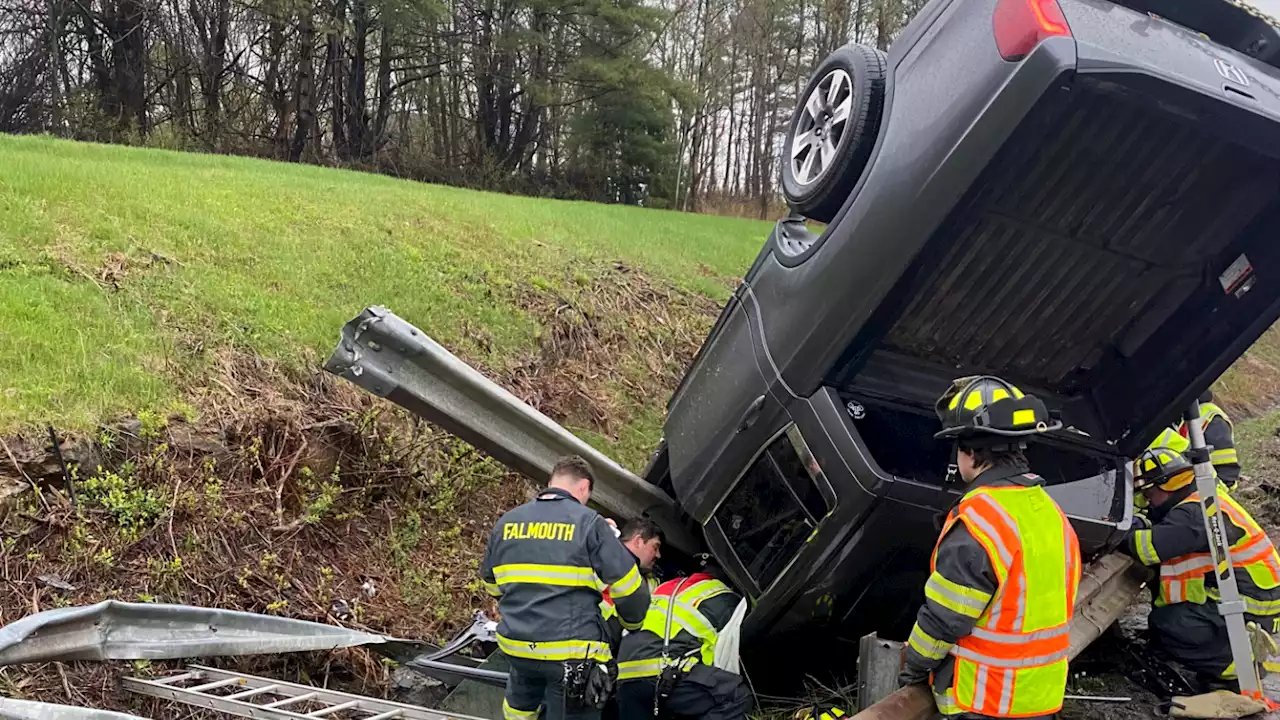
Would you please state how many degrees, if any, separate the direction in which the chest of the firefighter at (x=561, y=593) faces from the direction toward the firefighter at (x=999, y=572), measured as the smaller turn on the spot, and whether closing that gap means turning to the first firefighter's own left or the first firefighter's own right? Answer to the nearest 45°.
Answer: approximately 90° to the first firefighter's own right

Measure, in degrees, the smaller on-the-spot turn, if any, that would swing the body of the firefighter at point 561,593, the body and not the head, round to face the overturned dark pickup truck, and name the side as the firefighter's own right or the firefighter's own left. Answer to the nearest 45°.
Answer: approximately 45° to the firefighter's own right

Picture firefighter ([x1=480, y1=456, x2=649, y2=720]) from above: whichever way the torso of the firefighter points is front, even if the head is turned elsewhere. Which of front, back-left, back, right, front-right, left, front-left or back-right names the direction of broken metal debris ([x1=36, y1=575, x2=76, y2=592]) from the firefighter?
back-left

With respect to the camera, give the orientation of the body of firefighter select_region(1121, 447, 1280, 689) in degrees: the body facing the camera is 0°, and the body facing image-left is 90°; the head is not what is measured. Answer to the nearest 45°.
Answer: approximately 90°

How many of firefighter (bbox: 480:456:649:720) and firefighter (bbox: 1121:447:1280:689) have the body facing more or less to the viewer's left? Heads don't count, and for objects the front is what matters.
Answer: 1

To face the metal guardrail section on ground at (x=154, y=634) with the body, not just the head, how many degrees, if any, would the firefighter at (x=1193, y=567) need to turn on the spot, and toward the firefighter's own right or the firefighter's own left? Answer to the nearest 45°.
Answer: approximately 45° to the firefighter's own left

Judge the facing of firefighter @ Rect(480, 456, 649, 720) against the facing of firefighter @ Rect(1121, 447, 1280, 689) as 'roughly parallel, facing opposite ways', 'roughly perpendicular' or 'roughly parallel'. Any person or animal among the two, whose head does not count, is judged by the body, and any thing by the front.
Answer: roughly perpendicular

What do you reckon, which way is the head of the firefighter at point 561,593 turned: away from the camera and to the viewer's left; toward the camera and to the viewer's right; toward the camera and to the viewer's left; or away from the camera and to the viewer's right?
away from the camera and to the viewer's right

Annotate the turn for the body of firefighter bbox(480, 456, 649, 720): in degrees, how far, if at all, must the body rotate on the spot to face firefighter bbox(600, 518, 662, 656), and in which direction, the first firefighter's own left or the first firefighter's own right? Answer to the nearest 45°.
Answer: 0° — they already face them

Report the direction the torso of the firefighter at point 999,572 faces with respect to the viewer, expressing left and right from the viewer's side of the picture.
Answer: facing away from the viewer and to the left of the viewer

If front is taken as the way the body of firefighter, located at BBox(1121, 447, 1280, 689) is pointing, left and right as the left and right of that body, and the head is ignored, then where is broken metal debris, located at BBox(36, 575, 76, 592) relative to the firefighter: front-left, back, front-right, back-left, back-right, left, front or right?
front-left

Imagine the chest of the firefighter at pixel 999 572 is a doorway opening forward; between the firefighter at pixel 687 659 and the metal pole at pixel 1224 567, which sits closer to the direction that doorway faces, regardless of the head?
the firefighter

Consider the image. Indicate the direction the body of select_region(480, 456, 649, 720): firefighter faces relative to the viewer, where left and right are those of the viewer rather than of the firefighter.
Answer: facing away from the viewer and to the right of the viewer
